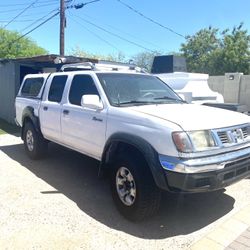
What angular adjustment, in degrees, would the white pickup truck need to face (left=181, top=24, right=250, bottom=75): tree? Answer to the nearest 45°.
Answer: approximately 135° to its left

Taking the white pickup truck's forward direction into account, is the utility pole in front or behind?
behind

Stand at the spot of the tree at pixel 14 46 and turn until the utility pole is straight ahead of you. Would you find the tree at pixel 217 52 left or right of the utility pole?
left

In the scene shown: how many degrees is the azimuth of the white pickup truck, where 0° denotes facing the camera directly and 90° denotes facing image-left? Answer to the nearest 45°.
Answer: approximately 315°

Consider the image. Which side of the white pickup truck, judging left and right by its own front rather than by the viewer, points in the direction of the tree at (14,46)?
back
